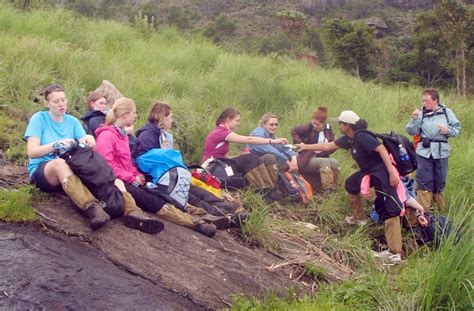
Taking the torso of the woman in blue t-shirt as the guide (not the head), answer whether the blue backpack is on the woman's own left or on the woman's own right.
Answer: on the woman's own left

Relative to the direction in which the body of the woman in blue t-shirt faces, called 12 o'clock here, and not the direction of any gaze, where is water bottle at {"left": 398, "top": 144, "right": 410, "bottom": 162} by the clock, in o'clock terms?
The water bottle is roughly at 10 o'clock from the woman in blue t-shirt.

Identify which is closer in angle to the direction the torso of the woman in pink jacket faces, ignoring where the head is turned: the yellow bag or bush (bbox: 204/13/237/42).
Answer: the yellow bag

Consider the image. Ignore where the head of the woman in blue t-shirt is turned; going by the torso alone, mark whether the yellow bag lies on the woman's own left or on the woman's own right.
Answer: on the woman's own left

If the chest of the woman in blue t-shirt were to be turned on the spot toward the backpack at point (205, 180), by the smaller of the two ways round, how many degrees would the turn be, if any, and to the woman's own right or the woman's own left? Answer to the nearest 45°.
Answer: approximately 90° to the woman's own left

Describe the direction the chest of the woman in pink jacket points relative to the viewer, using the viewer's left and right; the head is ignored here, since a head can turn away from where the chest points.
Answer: facing to the right of the viewer

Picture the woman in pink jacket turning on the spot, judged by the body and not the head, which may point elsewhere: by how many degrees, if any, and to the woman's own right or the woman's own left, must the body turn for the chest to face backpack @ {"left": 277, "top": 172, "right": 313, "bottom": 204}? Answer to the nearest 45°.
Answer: approximately 45° to the woman's own left

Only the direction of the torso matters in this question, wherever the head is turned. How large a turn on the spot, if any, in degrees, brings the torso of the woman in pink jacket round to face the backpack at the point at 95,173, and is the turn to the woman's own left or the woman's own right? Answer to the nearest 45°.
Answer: approximately 90° to the woman's own right

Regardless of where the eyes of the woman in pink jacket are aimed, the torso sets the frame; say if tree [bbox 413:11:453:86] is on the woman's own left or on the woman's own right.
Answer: on the woman's own left

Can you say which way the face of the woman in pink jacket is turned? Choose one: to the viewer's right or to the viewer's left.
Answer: to the viewer's right

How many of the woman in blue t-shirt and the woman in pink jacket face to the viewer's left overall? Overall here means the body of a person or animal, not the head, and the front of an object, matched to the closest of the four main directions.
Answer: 0

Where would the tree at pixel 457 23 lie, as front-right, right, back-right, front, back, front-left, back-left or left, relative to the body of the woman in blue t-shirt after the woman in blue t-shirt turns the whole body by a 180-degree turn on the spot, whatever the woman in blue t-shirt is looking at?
right

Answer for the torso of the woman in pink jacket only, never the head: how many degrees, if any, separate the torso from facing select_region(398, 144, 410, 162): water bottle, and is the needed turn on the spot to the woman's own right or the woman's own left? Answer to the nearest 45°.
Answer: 0° — they already face it

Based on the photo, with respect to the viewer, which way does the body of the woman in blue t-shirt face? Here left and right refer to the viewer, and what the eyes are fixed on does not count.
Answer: facing the viewer and to the right of the viewer

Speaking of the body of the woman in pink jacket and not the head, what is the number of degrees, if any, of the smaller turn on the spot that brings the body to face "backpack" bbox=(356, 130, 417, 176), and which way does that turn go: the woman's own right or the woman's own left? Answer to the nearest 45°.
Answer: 0° — they already face it
